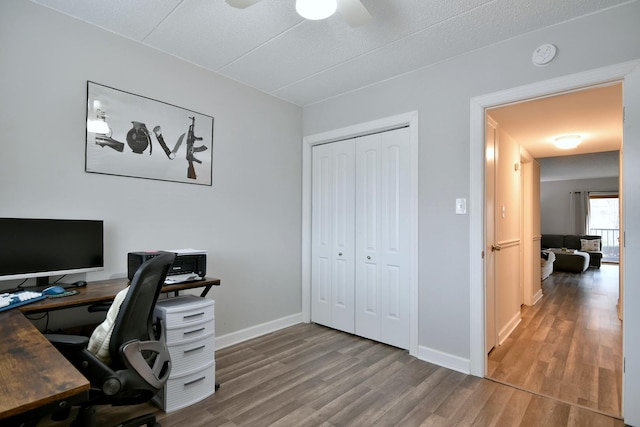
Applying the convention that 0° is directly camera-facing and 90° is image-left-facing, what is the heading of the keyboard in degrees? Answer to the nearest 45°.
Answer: approximately 315°

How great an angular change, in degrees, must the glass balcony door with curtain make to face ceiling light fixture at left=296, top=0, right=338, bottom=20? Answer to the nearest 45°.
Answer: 0° — it already faces it

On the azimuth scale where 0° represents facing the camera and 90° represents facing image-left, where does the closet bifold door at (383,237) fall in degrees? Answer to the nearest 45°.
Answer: approximately 45°

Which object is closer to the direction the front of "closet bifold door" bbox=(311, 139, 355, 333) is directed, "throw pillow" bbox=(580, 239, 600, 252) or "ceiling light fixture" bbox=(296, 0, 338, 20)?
the ceiling light fixture

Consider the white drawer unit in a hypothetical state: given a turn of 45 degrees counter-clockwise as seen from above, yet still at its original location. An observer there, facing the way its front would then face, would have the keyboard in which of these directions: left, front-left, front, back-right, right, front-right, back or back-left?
back

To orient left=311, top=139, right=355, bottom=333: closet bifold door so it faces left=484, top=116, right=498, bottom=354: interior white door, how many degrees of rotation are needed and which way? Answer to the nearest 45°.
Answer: approximately 90° to its left

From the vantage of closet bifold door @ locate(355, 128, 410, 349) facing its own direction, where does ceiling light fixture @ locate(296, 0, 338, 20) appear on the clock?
The ceiling light fixture is roughly at 11 o'clock from the closet bifold door.
